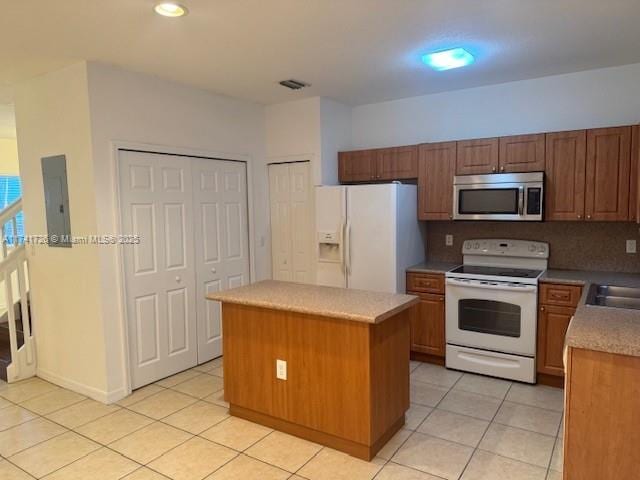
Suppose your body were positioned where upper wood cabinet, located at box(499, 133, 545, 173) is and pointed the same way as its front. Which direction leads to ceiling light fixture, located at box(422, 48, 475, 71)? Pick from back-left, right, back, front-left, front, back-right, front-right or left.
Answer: front-right

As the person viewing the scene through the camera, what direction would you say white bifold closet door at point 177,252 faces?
facing the viewer and to the right of the viewer

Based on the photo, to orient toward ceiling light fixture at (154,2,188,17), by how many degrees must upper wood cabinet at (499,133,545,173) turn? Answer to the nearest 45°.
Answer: approximately 45° to its right

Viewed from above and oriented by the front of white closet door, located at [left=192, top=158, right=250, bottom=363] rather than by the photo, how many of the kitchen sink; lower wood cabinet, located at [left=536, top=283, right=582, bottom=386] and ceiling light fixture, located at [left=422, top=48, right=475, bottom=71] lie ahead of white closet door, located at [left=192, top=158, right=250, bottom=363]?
3

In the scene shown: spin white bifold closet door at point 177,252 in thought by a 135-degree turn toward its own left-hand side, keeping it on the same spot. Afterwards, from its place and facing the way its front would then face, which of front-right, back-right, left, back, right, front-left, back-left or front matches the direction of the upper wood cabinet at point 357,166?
right

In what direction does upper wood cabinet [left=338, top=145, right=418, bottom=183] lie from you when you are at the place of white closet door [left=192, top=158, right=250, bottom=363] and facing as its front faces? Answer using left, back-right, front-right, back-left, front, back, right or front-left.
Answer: front-left

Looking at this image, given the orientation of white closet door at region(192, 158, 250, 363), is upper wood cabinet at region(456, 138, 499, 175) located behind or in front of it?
in front

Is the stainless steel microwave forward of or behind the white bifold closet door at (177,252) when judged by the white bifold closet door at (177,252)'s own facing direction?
forward
